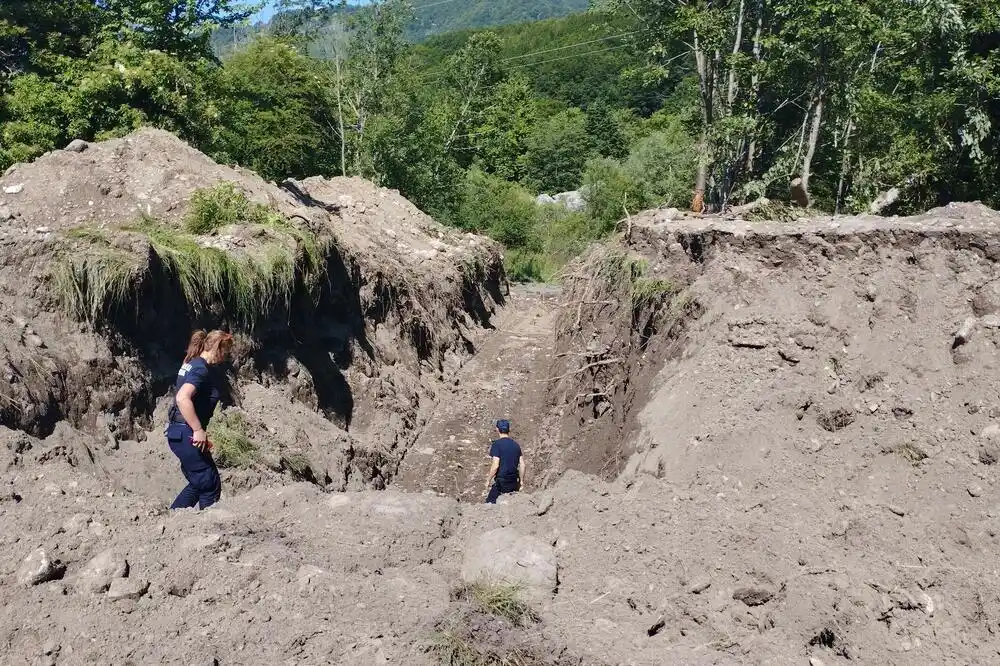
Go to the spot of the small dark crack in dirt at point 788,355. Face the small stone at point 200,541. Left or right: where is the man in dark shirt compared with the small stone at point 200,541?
right

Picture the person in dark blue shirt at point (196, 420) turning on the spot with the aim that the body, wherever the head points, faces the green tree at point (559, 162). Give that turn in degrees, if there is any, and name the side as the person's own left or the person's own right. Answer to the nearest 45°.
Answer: approximately 45° to the person's own left

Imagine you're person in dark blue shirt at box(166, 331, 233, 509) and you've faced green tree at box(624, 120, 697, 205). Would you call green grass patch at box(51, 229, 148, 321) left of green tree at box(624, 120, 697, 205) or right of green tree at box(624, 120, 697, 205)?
left

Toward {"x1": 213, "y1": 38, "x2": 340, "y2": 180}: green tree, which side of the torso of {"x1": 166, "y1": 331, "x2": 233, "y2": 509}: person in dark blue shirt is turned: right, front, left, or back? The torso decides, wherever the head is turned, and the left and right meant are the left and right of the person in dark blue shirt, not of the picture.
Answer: left

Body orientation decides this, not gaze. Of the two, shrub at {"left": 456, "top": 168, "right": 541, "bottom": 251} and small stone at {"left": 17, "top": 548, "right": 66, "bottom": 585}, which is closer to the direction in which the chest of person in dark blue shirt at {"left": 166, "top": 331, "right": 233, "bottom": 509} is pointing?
the shrub

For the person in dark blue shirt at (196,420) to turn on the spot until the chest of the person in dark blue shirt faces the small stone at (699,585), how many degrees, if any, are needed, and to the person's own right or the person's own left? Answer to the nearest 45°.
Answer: approximately 45° to the person's own right

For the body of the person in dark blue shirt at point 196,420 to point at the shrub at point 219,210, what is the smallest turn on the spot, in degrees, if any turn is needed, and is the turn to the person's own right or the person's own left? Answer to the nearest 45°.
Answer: approximately 90° to the person's own left

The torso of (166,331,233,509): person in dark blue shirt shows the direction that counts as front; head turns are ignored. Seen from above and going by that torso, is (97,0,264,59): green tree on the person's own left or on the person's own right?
on the person's own left

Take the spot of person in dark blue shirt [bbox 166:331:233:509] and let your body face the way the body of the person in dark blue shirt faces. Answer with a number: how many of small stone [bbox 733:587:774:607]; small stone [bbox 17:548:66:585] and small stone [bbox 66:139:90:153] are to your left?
1

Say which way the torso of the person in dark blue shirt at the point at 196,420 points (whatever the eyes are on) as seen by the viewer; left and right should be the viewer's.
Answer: facing to the right of the viewer
